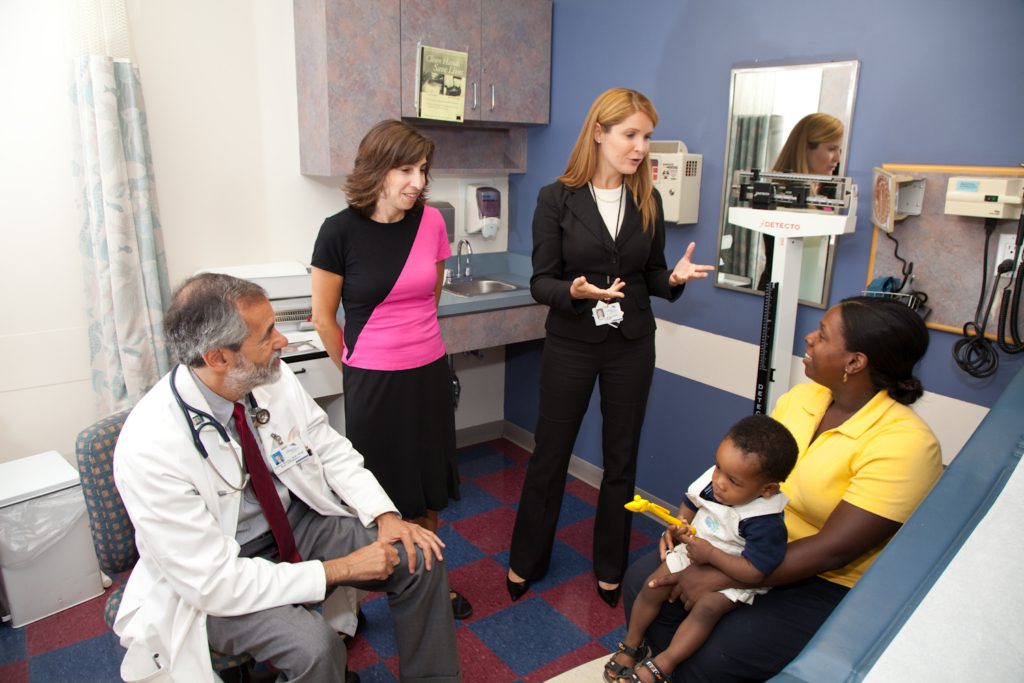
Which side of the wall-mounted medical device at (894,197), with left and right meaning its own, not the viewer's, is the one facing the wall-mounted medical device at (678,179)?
right

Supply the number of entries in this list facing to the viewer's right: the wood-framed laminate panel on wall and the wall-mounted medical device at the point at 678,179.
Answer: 0

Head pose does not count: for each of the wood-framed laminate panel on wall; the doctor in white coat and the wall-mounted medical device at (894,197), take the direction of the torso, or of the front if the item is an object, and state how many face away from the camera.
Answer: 0

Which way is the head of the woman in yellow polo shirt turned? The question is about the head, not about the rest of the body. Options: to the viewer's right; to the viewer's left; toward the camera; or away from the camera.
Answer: to the viewer's left

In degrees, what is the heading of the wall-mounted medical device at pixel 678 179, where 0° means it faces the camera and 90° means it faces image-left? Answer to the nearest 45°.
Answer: approximately 45°

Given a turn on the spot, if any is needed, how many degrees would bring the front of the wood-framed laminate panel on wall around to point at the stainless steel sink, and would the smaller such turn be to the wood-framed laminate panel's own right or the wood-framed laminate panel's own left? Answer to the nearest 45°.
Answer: approximately 45° to the wood-framed laminate panel's own right

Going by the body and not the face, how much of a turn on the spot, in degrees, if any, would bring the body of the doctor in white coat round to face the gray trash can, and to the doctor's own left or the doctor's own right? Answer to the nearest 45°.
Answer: approximately 180°

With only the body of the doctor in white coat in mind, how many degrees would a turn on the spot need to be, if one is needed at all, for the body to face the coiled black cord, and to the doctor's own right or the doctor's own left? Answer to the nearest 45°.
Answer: approximately 45° to the doctor's own left

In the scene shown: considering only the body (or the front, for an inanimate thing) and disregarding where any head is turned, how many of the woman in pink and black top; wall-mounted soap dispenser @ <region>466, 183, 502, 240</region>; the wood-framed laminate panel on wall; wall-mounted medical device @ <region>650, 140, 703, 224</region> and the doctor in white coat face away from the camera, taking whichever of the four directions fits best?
0

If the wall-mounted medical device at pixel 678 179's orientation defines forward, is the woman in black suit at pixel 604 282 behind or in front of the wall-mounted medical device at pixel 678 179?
in front

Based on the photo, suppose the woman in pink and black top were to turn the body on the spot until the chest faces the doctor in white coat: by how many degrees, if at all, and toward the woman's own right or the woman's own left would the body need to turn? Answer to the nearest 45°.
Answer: approximately 90° to the woman's own right

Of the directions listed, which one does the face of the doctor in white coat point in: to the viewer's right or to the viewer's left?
to the viewer's right

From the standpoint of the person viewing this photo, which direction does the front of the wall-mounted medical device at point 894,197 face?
facing the viewer and to the left of the viewer

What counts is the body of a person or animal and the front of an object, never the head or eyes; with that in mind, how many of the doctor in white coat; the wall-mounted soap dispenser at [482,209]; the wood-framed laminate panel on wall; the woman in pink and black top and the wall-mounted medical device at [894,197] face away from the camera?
0

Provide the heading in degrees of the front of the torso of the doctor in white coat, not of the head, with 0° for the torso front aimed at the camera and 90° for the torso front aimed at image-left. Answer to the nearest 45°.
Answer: approximately 315°

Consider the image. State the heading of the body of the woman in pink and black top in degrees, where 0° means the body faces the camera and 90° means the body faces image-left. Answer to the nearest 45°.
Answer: approximately 315°
